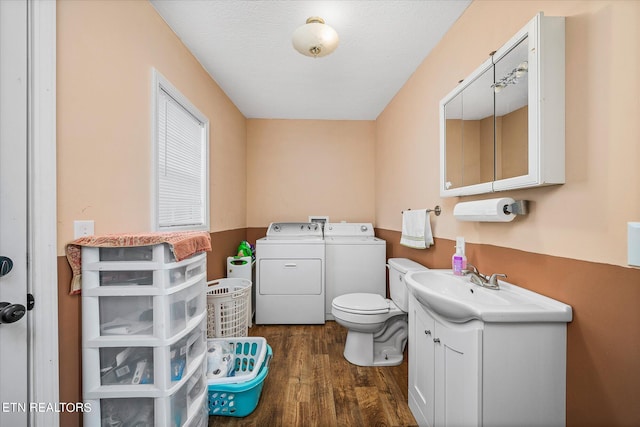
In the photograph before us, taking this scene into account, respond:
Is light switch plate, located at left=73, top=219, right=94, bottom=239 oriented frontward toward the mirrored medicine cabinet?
yes

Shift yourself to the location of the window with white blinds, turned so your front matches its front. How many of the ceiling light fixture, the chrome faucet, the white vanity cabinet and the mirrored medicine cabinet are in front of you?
4

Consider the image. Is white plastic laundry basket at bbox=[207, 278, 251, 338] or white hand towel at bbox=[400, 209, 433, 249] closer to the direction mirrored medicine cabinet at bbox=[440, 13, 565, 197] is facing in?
the white plastic laundry basket

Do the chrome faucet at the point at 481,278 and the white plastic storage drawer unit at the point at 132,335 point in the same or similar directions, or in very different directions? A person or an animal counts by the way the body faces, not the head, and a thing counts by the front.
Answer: very different directions

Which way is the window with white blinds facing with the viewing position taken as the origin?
facing the viewer and to the right of the viewer

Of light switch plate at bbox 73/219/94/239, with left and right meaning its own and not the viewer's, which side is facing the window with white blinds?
left

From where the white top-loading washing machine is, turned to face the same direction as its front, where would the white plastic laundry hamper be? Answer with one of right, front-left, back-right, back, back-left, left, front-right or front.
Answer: front-right

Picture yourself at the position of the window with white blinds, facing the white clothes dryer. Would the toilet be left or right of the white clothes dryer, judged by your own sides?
right

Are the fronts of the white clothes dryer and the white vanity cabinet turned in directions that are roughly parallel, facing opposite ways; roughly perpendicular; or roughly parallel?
roughly perpendicular

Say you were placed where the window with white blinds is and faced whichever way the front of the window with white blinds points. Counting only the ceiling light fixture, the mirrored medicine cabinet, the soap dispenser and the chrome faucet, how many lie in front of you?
4

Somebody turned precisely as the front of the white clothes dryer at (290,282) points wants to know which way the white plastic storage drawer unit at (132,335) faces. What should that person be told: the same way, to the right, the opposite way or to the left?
to the left

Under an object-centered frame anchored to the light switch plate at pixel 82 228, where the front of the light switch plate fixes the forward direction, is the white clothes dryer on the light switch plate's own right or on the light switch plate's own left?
on the light switch plate's own left
